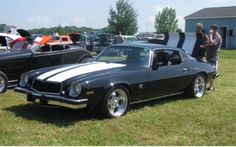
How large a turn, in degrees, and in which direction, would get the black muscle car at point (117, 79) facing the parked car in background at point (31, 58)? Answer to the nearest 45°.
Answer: approximately 90° to its right

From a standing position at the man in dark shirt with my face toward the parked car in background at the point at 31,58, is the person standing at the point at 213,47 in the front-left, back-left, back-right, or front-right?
back-left

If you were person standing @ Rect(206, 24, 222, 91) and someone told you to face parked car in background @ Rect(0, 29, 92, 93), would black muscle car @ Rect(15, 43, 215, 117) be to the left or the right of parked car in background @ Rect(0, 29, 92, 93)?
left

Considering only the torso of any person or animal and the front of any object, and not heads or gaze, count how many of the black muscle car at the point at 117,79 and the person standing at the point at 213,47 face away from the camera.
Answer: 0

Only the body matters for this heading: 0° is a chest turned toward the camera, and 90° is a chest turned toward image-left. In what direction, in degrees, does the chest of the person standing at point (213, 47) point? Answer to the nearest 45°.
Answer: approximately 45°

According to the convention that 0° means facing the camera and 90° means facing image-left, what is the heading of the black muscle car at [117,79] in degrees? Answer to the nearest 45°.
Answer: approximately 45°

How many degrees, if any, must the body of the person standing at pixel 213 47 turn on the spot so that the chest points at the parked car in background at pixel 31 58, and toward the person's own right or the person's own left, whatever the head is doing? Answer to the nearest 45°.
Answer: approximately 45° to the person's own right

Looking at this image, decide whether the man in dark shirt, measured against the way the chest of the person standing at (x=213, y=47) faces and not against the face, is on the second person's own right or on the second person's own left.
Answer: on the second person's own right

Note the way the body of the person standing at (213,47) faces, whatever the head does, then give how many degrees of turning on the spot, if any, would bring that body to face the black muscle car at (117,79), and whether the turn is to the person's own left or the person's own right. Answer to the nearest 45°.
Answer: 0° — they already face it
